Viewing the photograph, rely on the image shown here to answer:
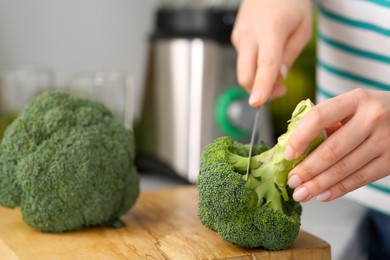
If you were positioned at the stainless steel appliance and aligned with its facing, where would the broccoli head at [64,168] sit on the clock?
The broccoli head is roughly at 2 o'clock from the stainless steel appliance.

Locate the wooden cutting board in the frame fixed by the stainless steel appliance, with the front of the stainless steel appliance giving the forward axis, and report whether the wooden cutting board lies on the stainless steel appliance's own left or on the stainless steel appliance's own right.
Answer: on the stainless steel appliance's own right

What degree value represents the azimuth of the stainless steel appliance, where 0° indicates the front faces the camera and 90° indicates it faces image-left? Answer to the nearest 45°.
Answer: approximately 315°
